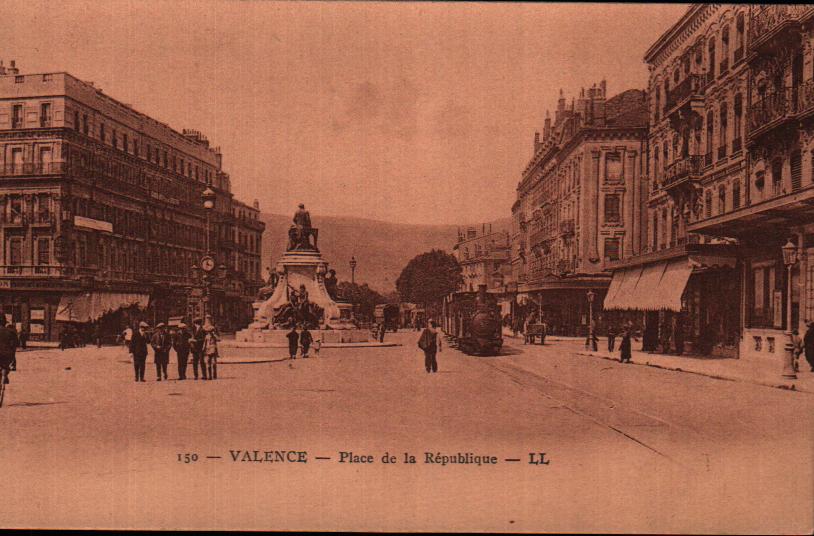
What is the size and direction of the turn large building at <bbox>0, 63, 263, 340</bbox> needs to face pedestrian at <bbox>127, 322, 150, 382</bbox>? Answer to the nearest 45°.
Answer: approximately 45° to its right

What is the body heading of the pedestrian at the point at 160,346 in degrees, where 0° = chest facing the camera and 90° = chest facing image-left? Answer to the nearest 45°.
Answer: approximately 0°

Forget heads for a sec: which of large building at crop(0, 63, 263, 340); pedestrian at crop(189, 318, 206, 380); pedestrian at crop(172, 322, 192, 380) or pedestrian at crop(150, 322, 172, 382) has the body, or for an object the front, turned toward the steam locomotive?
the large building

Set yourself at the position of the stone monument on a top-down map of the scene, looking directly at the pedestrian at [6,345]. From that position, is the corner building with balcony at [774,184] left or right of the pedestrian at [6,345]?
left

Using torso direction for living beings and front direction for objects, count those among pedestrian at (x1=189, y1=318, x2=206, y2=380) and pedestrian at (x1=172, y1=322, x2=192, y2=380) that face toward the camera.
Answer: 2

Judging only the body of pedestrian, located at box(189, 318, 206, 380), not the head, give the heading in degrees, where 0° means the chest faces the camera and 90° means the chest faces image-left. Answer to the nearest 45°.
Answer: approximately 0°

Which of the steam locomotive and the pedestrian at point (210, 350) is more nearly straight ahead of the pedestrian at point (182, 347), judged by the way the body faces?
the pedestrian

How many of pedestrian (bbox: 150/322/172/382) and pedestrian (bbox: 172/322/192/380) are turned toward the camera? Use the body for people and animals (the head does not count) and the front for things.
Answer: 2

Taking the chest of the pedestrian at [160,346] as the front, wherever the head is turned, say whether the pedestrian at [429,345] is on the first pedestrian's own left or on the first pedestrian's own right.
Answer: on the first pedestrian's own left

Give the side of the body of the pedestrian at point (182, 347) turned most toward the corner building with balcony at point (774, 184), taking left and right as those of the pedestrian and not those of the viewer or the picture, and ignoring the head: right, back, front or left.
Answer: left

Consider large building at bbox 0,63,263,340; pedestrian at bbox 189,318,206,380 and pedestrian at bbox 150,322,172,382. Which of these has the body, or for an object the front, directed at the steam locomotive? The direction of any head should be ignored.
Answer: the large building
